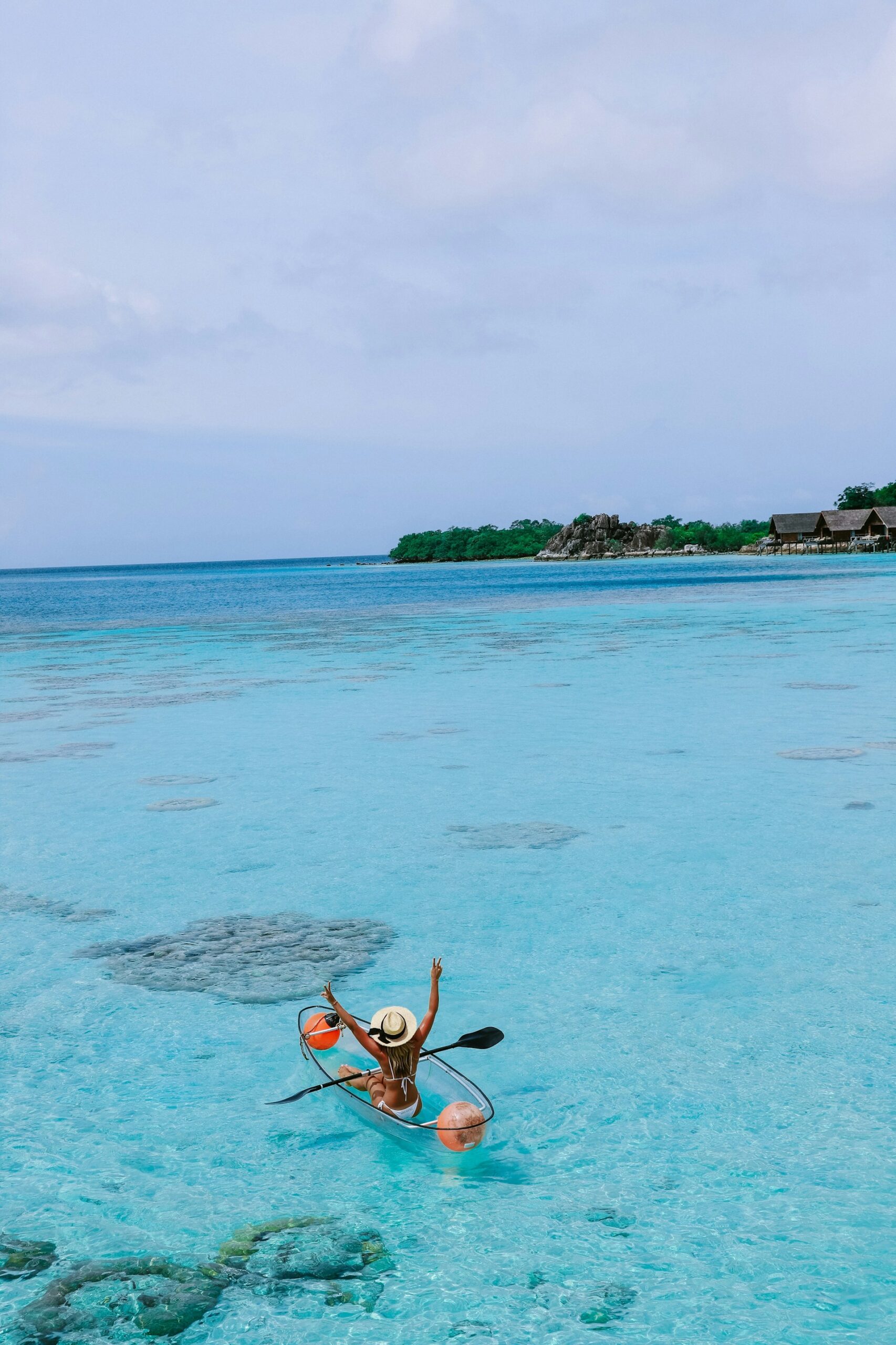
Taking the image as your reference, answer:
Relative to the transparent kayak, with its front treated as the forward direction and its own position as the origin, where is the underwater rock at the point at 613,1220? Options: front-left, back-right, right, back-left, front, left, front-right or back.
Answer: back

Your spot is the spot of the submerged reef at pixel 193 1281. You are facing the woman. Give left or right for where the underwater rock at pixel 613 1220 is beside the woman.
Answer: right

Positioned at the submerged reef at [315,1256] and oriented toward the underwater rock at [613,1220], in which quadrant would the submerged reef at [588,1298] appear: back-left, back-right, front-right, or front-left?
front-right

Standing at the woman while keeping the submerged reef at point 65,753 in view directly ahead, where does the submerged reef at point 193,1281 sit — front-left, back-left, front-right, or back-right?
back-left

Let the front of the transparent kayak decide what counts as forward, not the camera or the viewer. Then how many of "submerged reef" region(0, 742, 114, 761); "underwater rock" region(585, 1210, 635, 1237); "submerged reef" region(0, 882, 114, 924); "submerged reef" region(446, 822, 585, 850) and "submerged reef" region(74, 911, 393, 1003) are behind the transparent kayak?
1

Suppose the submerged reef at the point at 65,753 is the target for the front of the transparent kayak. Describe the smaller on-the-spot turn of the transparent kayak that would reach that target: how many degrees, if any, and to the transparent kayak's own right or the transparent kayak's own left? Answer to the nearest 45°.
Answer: approximately 45° to the transparent kayak's own right

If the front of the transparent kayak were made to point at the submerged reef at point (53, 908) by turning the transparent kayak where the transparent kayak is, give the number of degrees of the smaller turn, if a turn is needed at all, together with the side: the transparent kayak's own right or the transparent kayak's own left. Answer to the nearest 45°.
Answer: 0° — it already faces it

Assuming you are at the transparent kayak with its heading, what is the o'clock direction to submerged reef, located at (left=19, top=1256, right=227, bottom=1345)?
The submerged reef is roughly at 9 o'clock from the transparent kayak.

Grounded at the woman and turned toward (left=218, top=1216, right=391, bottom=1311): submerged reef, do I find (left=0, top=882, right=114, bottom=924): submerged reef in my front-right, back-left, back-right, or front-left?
back-right

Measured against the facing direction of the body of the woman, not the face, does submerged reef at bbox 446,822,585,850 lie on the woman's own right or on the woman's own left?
on the woman's own right

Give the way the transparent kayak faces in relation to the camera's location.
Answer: facing away from the viewer and to the left of the viewer

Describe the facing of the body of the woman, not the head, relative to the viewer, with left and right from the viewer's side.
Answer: facing away from the viewer and to the left of the viewer

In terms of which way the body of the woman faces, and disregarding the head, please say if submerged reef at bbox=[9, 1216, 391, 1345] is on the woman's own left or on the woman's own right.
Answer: on the woman's own left

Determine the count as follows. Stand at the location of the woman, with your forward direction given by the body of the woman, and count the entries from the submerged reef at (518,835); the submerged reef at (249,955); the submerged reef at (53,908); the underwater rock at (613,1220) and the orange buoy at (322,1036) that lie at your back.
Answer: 1
